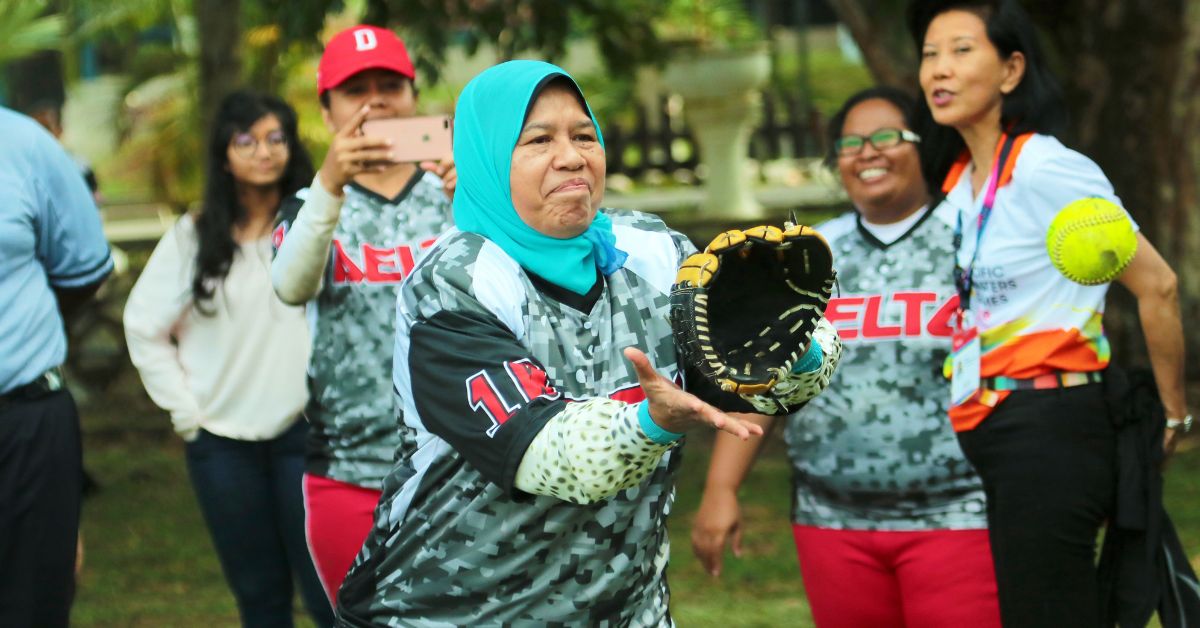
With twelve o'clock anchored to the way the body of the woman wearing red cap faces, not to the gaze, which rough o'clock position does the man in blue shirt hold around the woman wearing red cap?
The man in blue shirt is roughly at 3 o'clock from the woman wearing red cap.

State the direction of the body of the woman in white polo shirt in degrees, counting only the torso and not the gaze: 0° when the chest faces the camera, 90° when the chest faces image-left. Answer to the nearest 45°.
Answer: approximately 45°

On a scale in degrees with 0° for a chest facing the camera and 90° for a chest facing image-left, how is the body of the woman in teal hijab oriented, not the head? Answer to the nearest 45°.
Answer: approximately 315°

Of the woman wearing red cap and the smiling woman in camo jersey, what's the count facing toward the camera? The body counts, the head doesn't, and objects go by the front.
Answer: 2

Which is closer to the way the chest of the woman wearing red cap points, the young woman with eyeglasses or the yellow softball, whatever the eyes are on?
the yellow softball
